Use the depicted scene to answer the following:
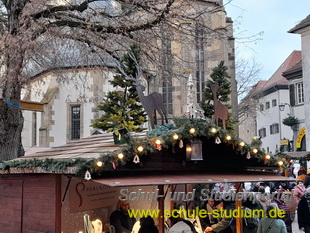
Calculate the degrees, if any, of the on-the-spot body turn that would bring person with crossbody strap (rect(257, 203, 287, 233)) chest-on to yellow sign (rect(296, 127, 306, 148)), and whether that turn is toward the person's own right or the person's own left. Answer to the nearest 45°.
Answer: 0° — they already face it

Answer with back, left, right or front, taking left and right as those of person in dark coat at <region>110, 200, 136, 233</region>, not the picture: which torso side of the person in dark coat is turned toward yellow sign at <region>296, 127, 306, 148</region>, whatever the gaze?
left

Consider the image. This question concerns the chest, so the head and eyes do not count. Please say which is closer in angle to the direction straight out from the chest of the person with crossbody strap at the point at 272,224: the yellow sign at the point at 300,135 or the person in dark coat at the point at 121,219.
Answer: the yellow sign

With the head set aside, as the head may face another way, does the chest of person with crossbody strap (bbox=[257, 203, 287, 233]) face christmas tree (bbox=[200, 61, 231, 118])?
yes

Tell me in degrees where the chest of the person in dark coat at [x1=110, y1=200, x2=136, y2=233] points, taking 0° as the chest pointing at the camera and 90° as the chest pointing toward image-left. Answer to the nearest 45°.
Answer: approximately 315°

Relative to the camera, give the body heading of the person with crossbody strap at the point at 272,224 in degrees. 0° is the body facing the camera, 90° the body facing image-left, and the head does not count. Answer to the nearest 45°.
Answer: approximately 180°

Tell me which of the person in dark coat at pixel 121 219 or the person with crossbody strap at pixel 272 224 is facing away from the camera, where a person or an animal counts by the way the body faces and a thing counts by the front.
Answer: the person with crossbody strap

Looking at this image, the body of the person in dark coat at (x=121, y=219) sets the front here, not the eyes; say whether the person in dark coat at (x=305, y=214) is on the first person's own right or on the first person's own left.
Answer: on the first person's own left
